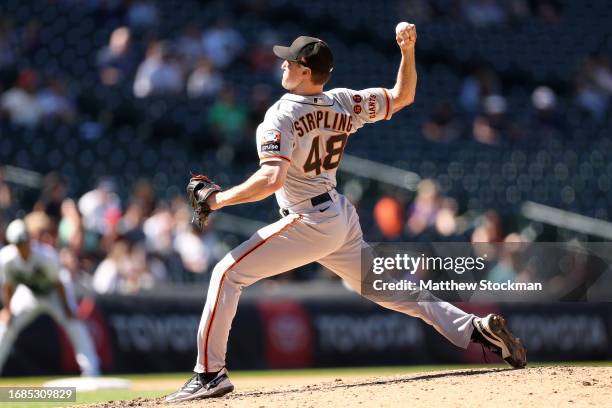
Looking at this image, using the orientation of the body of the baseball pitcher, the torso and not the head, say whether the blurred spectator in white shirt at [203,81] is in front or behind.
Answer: in front

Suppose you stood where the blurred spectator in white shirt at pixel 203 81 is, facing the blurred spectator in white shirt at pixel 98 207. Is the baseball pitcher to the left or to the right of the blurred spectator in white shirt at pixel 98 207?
left

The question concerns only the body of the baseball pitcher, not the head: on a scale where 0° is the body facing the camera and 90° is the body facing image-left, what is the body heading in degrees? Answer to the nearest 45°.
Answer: approximately 135°

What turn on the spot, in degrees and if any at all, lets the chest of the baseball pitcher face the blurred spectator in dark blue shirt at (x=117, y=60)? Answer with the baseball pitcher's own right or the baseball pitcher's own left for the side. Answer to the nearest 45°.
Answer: approximately 45° to the baseball pitcher's own right

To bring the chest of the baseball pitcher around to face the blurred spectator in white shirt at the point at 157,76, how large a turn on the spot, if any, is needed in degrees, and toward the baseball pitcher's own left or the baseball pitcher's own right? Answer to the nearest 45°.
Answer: approximately 45° to the baseball pitcher's own right

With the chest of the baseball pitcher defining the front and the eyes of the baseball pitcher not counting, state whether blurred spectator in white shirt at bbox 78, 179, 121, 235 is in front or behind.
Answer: in front

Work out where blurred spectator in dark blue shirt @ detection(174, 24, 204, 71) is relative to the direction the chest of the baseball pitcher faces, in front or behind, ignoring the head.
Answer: in front

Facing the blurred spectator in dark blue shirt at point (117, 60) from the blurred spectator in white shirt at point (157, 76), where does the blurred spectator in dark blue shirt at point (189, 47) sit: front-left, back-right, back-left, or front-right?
back-right

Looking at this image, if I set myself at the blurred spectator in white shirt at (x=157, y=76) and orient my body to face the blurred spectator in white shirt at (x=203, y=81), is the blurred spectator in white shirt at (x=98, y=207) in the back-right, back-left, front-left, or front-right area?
back-right
